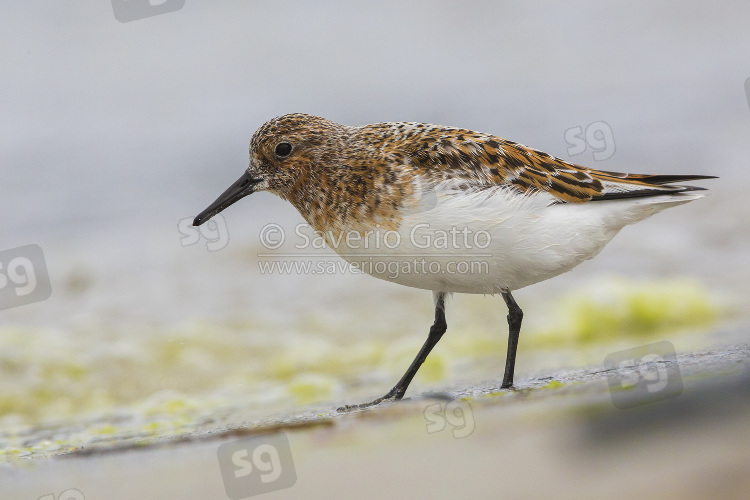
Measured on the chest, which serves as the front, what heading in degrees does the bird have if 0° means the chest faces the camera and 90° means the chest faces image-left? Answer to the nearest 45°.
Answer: approximately 90°
